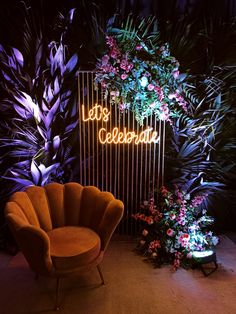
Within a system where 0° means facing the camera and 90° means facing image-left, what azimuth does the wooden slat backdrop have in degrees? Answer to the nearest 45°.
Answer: approximately 0°

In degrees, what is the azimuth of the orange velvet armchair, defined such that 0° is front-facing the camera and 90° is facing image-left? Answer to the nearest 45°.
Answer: approximately 315°
